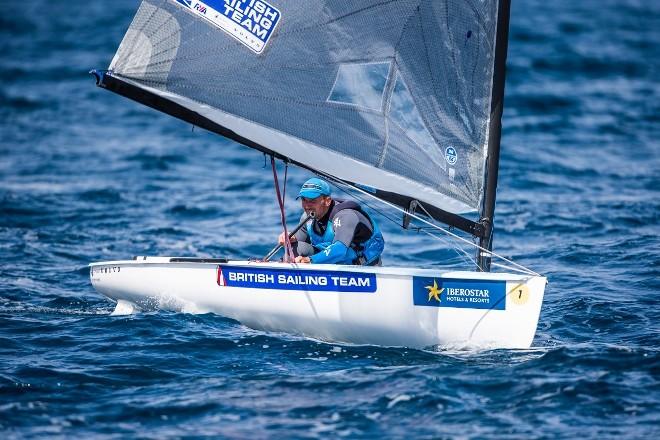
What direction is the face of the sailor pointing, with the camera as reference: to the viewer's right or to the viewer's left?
to the viewer's left

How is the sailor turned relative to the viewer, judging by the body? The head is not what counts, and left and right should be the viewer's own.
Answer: facing the viewer and to the left of the viewer
